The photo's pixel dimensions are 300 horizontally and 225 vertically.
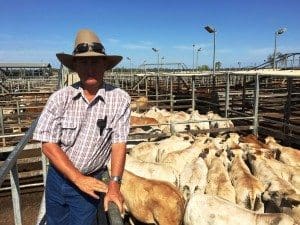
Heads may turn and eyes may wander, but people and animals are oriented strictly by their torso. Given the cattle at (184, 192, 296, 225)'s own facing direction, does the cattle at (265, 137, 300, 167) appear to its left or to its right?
on its left

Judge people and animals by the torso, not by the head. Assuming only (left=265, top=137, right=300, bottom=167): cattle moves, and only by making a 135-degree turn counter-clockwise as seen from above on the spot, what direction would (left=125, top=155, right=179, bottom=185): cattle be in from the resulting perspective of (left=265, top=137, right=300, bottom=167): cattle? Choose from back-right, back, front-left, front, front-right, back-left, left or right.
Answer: right

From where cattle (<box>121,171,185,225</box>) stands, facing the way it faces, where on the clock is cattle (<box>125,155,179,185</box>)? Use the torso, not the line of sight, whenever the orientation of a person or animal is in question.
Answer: cattle (<box>125,155,179,185</box>) is roughly at 3 o'clock from cattle (<box>121,171,185,225</box>).

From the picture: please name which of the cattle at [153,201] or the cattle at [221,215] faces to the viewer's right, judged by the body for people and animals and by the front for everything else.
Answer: the cattle at [221,215]

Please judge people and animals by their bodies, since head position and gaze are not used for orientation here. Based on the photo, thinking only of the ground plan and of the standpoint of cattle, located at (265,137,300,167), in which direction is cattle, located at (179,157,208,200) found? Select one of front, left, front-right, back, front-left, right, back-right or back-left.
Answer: front-left

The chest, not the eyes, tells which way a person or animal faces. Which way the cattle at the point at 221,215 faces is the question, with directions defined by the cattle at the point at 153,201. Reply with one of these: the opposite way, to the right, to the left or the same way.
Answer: the opposite way

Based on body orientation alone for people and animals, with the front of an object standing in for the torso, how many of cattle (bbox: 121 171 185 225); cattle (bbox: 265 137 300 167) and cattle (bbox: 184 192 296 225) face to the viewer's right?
1

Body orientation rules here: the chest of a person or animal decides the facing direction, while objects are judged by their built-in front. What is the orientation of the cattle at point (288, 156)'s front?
to the viewer's left

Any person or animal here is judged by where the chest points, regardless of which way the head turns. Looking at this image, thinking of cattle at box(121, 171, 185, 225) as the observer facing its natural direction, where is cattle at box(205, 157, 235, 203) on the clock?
cattle at box(205, 157, 235, 203) is roughly at 5 o'clock from cattle at box(121, 171, 185, 225).

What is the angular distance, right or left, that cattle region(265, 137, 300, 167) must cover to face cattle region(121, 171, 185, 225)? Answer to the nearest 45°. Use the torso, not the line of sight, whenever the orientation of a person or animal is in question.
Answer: approximately 45° to its left

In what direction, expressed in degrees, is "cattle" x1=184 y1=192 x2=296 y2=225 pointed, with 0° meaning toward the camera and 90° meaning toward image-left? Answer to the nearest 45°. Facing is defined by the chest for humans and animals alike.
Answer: approximately 270°
